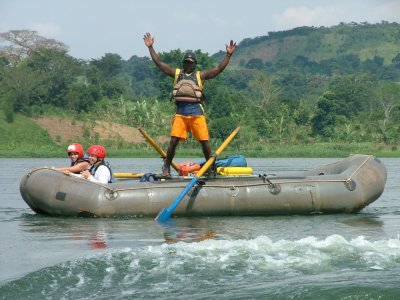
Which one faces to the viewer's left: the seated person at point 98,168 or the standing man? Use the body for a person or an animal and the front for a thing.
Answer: the seated person

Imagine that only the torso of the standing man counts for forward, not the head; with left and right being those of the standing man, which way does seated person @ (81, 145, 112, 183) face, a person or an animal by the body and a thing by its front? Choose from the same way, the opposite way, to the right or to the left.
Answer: to the right

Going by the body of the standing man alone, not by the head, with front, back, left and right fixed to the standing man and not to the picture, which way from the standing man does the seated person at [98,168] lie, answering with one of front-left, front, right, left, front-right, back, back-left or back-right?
right

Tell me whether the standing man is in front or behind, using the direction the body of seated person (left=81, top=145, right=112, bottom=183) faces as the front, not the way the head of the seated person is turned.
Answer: behind

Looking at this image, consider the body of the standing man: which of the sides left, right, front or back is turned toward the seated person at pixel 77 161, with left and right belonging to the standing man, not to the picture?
right

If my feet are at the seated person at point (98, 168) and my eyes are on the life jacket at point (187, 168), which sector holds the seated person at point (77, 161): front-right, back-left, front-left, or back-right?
back-left

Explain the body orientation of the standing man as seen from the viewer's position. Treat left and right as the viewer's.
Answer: facing the viewer

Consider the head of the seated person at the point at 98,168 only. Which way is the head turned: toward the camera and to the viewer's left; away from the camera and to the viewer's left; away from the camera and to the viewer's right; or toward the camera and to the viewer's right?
toward the camera and to the viewer's left
